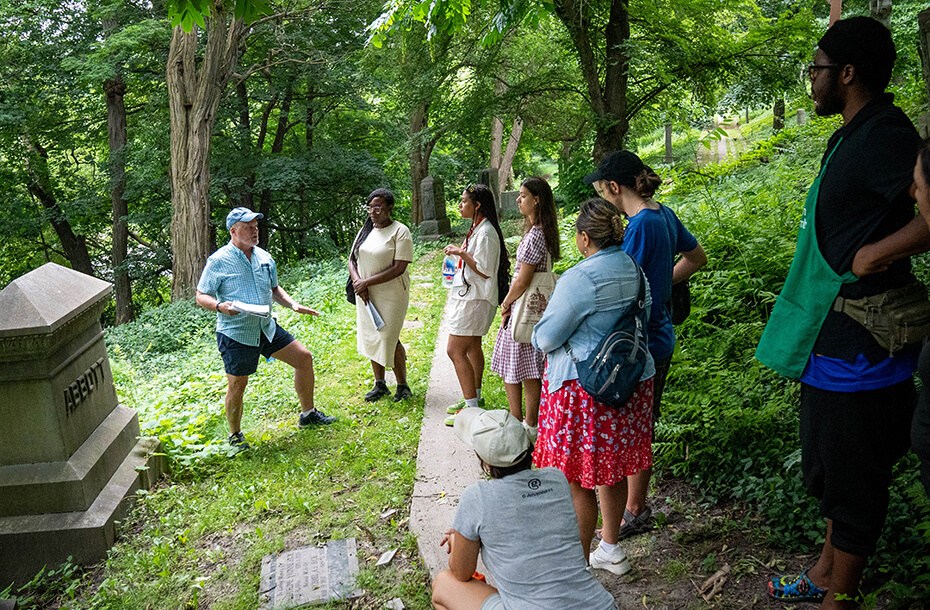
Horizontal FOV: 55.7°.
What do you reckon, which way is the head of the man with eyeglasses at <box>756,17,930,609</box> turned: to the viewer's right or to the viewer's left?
to the viewer's left

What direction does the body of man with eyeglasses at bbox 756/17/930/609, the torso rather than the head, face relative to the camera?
to the viewer's left

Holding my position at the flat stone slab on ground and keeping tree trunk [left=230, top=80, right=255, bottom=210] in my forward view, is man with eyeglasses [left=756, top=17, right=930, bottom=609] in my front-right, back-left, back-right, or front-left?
back-right

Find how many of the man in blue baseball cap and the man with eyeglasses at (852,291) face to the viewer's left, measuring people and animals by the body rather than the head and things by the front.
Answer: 1

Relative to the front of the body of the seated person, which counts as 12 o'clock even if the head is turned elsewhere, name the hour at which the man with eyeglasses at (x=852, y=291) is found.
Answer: The man with eyeglasses is roughly at 4 o'clock from the seated person.

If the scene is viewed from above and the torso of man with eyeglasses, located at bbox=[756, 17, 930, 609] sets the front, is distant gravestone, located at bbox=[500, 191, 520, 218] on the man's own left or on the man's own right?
on the man's own right

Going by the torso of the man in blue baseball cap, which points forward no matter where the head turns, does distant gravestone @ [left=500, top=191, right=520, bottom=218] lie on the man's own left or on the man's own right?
on the man's own left

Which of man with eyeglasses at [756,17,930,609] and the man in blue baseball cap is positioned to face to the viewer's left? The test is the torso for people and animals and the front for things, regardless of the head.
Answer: the man with eyeglasses

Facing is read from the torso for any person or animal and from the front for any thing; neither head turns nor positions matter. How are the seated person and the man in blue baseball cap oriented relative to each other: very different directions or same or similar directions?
very different directions

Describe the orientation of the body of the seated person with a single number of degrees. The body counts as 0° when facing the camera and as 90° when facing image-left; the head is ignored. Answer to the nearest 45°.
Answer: approximately 135°
